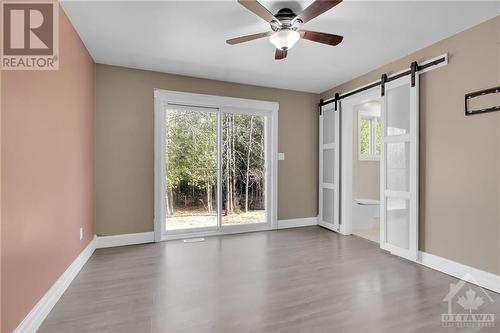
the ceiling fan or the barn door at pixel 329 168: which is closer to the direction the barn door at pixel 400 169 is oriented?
the ceiling fan

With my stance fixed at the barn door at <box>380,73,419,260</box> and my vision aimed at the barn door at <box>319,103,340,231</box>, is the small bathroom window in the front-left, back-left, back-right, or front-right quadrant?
front-right

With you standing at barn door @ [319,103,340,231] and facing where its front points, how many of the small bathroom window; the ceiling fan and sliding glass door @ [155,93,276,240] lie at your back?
1

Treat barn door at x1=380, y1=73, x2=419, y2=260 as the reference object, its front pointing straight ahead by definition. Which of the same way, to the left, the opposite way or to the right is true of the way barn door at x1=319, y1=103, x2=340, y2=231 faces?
the same way

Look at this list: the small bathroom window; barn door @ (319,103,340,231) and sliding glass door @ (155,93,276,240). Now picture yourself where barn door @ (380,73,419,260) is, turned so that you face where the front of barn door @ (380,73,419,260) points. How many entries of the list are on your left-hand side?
0

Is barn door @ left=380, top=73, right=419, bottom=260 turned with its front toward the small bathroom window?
no

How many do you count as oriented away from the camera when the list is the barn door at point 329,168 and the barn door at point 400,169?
0

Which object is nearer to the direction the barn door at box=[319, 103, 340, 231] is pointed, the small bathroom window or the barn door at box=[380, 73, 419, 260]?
the barn door

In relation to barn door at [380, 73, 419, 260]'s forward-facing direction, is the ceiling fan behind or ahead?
ahead

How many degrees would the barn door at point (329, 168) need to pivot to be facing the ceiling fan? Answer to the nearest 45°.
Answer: approximately 45° to its left

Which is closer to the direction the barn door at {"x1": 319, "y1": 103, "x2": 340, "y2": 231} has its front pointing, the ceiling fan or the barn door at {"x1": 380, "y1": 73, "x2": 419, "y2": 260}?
the ceiling fan

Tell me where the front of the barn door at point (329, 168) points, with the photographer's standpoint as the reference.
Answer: facing the viewer and to the left of the viewer

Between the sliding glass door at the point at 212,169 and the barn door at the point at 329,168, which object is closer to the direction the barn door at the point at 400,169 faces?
the sliding glass door

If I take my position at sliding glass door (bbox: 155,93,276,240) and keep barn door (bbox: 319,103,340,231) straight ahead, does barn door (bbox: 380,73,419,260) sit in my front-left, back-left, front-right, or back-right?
front-right
